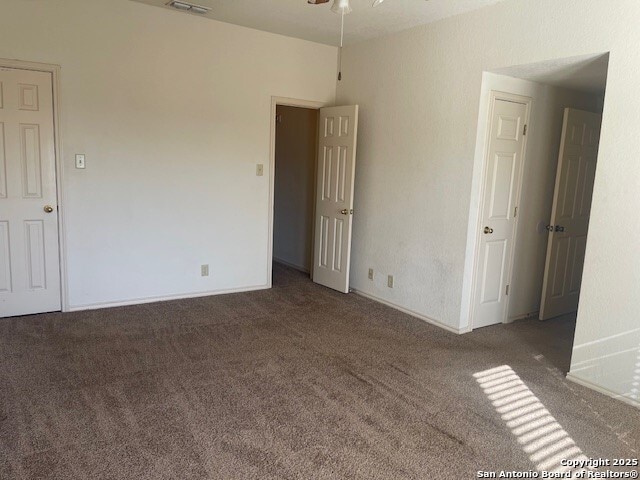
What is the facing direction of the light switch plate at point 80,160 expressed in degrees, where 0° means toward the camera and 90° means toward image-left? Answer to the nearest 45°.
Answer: approximately 0°

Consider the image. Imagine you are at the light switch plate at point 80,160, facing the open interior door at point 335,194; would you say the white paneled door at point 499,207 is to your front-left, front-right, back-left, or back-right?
front-right

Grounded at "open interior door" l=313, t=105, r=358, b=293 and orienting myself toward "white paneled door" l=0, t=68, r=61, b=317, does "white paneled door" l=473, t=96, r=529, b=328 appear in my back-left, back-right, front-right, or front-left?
back-left

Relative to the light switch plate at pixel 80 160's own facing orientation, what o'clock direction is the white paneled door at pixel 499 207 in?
The white paneled door is roughly at 10 o'clock from the light switch plate.

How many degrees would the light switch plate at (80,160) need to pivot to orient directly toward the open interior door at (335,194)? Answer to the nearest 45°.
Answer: approximately 90° to its left

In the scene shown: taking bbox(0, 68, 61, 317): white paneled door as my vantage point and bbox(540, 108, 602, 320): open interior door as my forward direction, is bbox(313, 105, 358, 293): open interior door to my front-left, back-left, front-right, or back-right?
front-left

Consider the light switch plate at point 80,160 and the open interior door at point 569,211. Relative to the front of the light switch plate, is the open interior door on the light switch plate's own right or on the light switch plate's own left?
on the light switch plate's own left
